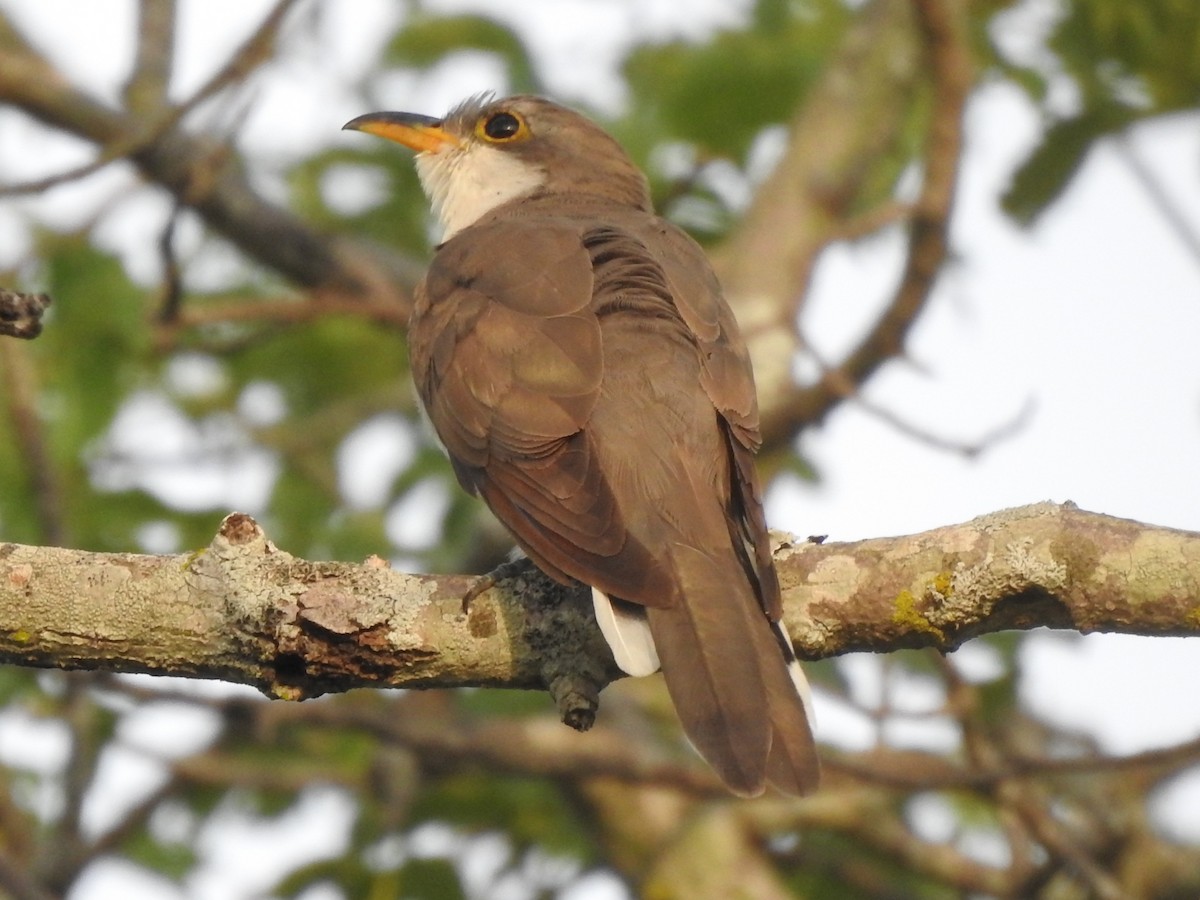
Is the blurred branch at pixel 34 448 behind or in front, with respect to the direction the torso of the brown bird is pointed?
in front

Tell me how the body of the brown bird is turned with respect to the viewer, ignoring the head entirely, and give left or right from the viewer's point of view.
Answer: facing away from the viewer and to the left of the viewer

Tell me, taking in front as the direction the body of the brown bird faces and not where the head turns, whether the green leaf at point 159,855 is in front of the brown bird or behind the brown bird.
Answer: in front

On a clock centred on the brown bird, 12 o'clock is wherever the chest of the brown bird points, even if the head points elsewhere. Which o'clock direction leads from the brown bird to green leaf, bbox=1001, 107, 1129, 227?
The green leaf is roughly at 2 o'clock from the brown bird.

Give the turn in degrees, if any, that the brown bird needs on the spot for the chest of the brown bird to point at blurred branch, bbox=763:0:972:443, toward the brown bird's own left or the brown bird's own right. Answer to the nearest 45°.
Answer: approximately 90° to the brown bird's own right
